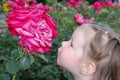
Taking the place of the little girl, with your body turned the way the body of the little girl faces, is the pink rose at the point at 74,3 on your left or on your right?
on your right

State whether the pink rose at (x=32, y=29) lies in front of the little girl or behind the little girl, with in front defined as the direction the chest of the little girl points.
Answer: in front

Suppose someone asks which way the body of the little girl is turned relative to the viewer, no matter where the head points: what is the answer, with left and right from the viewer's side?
facing to the left of the viewer

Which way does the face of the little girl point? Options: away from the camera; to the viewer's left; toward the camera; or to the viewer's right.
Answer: to the viewer's left
